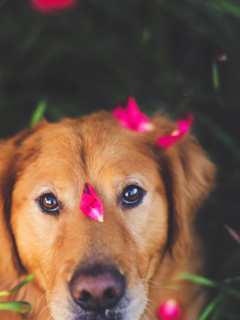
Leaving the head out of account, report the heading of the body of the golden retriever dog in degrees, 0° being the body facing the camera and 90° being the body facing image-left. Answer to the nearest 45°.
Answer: approximately 0°
